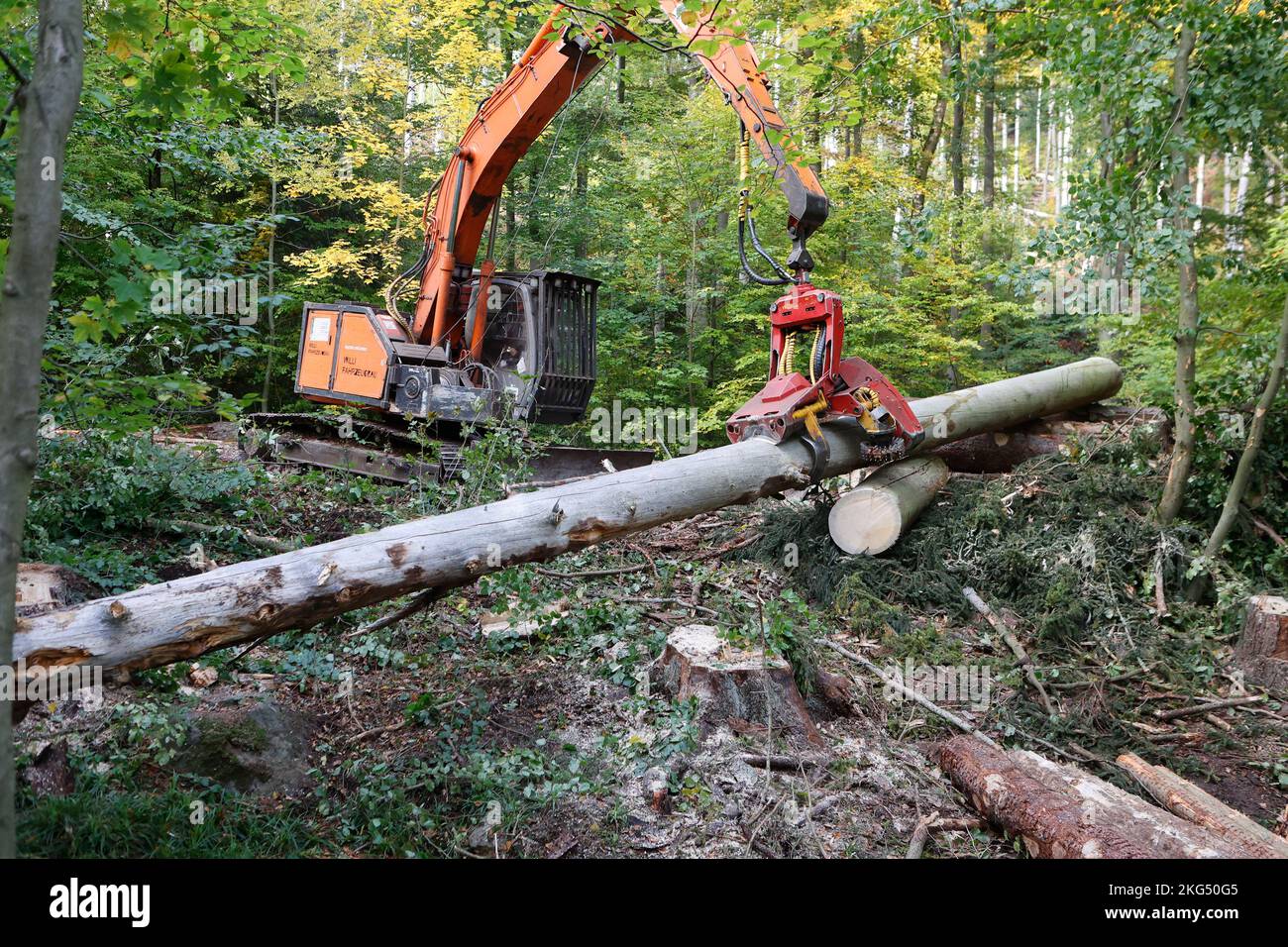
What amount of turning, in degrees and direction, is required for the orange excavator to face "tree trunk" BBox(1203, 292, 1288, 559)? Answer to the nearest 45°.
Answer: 0° — it already faces it

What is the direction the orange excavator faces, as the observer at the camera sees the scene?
facing the viewer and to the right of the viewer

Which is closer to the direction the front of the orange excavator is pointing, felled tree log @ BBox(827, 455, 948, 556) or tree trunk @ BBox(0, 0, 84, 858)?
the felled tree log

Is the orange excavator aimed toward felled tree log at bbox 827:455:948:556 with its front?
yes

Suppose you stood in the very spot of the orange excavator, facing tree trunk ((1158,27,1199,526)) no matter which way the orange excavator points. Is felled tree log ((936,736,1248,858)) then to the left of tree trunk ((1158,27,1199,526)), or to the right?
right

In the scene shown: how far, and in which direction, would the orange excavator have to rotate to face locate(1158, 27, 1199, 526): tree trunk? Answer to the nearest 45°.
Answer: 0° — it already faces it

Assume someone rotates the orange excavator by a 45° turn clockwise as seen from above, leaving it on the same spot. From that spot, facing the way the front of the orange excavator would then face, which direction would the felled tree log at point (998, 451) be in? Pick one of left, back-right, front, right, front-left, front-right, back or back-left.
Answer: left

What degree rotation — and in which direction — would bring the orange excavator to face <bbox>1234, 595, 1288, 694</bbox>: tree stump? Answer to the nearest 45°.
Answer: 0° — it already faces it

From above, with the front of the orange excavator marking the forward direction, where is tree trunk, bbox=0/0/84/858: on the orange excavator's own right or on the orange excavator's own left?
on the orange excavator's own right

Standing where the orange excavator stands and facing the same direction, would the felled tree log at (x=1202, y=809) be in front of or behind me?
in front
